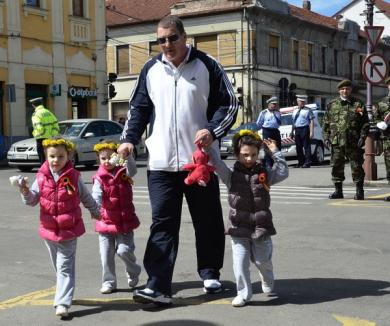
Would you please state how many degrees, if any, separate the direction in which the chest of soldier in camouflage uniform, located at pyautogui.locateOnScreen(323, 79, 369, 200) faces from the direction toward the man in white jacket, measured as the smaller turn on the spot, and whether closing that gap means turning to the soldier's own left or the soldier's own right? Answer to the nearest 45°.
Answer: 0° — they already face them

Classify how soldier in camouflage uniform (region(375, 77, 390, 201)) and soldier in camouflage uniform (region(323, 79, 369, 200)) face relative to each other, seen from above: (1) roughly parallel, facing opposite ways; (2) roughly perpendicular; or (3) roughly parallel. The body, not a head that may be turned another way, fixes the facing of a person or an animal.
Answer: roughly parallel

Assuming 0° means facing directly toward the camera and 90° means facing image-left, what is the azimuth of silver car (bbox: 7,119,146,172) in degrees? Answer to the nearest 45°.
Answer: approximately 45°

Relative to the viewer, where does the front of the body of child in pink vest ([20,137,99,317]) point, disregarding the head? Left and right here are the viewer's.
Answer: facing the viewer

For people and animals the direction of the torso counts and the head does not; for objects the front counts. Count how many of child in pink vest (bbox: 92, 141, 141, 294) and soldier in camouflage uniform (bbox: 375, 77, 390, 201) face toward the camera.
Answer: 2

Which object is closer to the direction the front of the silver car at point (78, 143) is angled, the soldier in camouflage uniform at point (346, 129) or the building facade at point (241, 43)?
the soldier in camouflage uniform

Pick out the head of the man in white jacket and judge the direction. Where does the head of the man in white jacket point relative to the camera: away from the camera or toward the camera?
toward the camera

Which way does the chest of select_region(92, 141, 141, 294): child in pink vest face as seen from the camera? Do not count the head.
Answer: toward the camera

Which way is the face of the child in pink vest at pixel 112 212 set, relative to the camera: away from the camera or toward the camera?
toward the camera

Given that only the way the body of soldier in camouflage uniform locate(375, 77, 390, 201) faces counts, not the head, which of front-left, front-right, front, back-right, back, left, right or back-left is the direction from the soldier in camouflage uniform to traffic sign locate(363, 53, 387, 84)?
back

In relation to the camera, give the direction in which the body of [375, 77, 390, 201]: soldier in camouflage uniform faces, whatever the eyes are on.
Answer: toward the camera

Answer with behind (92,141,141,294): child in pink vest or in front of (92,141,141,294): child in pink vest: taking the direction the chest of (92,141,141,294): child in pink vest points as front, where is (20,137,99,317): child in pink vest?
in front

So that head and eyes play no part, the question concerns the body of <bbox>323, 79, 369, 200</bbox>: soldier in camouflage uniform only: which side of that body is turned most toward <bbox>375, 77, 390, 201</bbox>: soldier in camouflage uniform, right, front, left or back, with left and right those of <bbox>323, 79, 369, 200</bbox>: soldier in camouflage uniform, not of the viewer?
left
